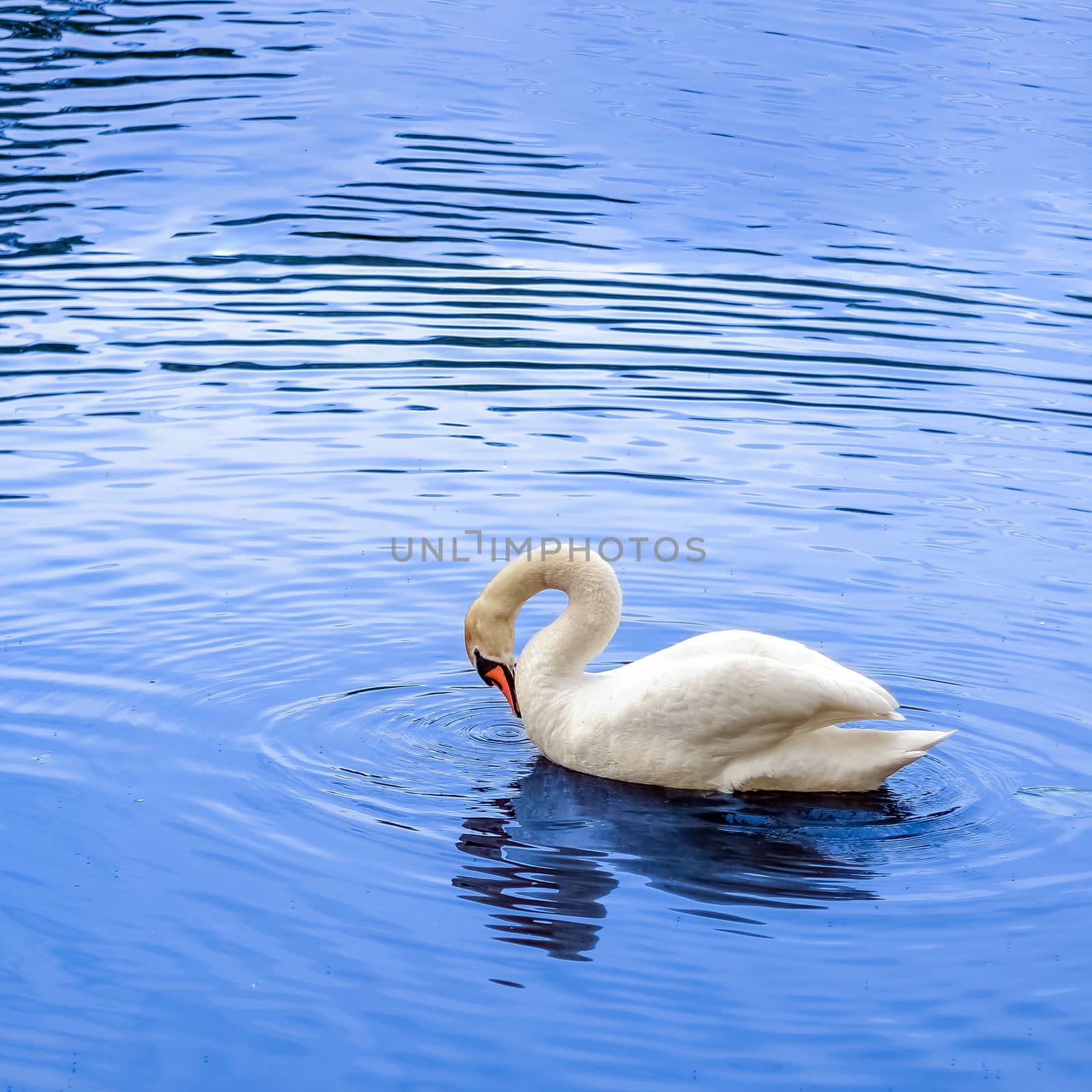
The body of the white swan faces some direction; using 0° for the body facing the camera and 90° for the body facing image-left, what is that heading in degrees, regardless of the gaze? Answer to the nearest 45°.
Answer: approximately 90°
